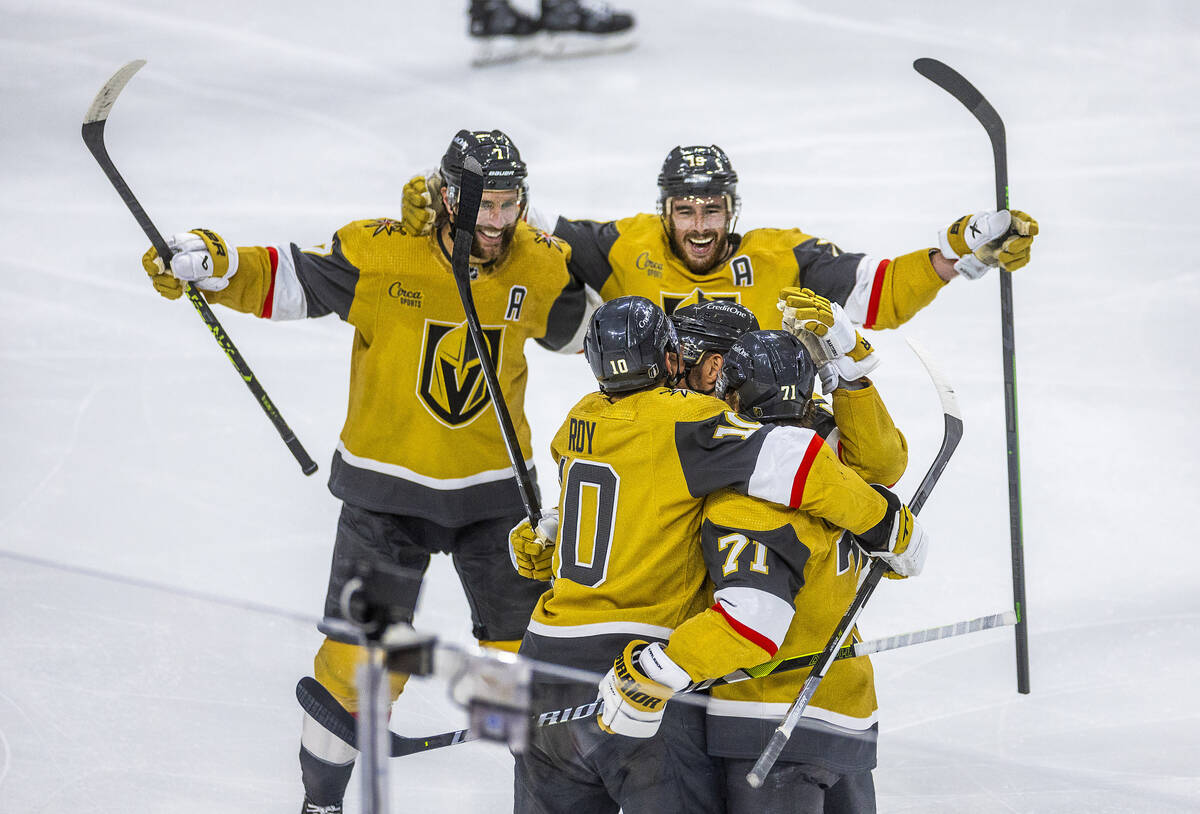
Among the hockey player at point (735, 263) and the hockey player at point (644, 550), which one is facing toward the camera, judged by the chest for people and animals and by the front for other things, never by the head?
the hockey player at point (735, 263)

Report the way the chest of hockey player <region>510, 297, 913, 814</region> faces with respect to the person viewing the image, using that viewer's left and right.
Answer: facing away from the viewer and to the right of the viewer

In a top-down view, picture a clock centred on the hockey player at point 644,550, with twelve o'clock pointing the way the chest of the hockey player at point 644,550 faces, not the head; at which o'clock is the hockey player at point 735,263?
the hockey player at point 735,263 is roughly at 11 o'clock from the hockey player at point 644,550.

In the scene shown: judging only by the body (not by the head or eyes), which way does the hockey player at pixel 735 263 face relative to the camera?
toward the camera

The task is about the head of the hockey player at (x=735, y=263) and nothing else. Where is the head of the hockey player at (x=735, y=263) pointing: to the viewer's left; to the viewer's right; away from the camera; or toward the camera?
toward the camera

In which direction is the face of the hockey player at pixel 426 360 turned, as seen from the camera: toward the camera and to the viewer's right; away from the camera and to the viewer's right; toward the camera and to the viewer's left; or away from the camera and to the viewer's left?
toward the camera and to the viewer's right

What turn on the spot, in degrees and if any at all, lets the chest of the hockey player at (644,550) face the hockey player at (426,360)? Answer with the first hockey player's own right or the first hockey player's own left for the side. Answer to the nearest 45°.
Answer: approximately 90° to the first hockey player's own left

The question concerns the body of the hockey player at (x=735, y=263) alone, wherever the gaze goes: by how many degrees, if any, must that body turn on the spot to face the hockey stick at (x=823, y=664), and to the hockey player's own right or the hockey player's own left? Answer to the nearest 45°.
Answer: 0° — they already face it

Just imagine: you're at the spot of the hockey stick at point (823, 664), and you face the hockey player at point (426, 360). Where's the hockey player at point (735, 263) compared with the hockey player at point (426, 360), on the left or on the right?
right

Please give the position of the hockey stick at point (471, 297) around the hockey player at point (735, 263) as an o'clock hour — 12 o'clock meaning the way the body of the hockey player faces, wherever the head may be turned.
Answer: The hockey stick is roughly at 2 o'clock from the hockey player.

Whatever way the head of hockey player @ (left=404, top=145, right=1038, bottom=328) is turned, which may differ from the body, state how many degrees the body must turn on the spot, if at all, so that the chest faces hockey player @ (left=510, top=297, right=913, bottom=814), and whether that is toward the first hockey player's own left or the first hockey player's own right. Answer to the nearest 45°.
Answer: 0° — they already face them

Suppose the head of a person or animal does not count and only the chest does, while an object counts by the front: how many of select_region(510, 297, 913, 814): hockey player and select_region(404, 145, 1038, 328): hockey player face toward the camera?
1

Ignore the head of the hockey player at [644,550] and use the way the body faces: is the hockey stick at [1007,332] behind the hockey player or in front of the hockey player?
in front

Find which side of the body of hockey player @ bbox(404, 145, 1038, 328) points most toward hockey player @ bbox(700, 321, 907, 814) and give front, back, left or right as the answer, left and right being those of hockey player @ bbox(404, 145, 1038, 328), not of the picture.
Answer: front
